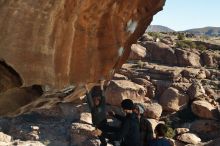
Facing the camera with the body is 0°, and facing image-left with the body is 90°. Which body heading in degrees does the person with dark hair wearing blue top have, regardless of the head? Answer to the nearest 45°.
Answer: approximately 135°

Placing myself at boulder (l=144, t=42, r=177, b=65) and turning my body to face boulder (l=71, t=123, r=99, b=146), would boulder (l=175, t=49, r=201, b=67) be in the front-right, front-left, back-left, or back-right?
back-left

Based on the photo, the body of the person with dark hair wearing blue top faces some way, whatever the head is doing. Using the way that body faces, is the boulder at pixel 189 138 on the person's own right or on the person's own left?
on the person's own right

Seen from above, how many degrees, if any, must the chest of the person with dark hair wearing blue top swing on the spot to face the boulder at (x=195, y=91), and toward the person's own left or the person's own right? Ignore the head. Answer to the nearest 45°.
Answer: approximately 45° to the person's own right

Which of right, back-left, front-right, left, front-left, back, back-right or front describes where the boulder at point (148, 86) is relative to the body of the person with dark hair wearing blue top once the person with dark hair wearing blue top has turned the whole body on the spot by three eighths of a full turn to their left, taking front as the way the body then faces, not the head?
back

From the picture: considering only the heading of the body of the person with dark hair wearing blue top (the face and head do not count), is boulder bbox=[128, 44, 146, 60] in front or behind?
in front

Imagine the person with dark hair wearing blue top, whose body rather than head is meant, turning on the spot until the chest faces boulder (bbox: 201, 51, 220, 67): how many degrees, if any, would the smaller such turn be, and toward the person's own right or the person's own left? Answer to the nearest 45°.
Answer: approximately 45° to the person's own right

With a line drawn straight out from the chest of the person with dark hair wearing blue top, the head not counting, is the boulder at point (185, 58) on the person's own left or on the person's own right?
on the person's own right
